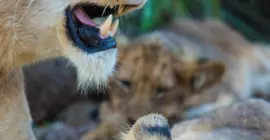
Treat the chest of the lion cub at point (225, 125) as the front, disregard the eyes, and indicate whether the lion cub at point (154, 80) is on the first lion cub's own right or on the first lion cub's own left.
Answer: on the first lion cub's own right

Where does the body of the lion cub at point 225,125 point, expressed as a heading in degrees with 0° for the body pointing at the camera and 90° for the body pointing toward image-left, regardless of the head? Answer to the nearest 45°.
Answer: approximately 90°

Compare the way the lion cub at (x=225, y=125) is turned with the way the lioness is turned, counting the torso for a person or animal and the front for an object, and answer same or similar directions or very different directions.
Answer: very different directions
